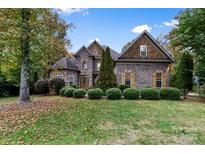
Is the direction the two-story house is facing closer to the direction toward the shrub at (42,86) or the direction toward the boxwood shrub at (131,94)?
the boxwood shrub

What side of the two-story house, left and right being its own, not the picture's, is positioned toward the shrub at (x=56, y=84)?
right

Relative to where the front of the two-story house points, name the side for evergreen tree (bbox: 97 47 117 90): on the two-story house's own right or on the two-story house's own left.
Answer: on the two-story house's own right

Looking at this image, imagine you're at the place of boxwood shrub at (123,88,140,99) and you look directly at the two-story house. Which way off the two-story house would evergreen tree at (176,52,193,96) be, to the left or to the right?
right

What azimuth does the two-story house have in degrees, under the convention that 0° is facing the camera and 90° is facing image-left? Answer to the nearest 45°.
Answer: approximately 0°

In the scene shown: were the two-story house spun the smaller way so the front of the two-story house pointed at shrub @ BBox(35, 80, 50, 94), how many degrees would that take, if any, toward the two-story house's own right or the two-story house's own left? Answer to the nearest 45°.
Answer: approximately 90° to the two-story house's own right

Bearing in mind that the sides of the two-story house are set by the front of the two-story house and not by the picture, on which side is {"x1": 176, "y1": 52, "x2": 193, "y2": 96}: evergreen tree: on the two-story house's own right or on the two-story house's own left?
on the two-story house's own left

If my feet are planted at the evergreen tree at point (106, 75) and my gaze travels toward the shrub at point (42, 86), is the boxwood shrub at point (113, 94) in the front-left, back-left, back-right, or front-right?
back-left
